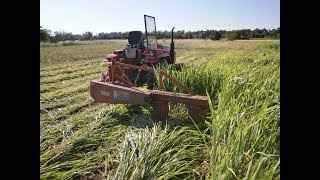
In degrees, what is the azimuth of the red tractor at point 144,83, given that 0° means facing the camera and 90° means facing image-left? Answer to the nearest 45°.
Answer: approximately 225°
